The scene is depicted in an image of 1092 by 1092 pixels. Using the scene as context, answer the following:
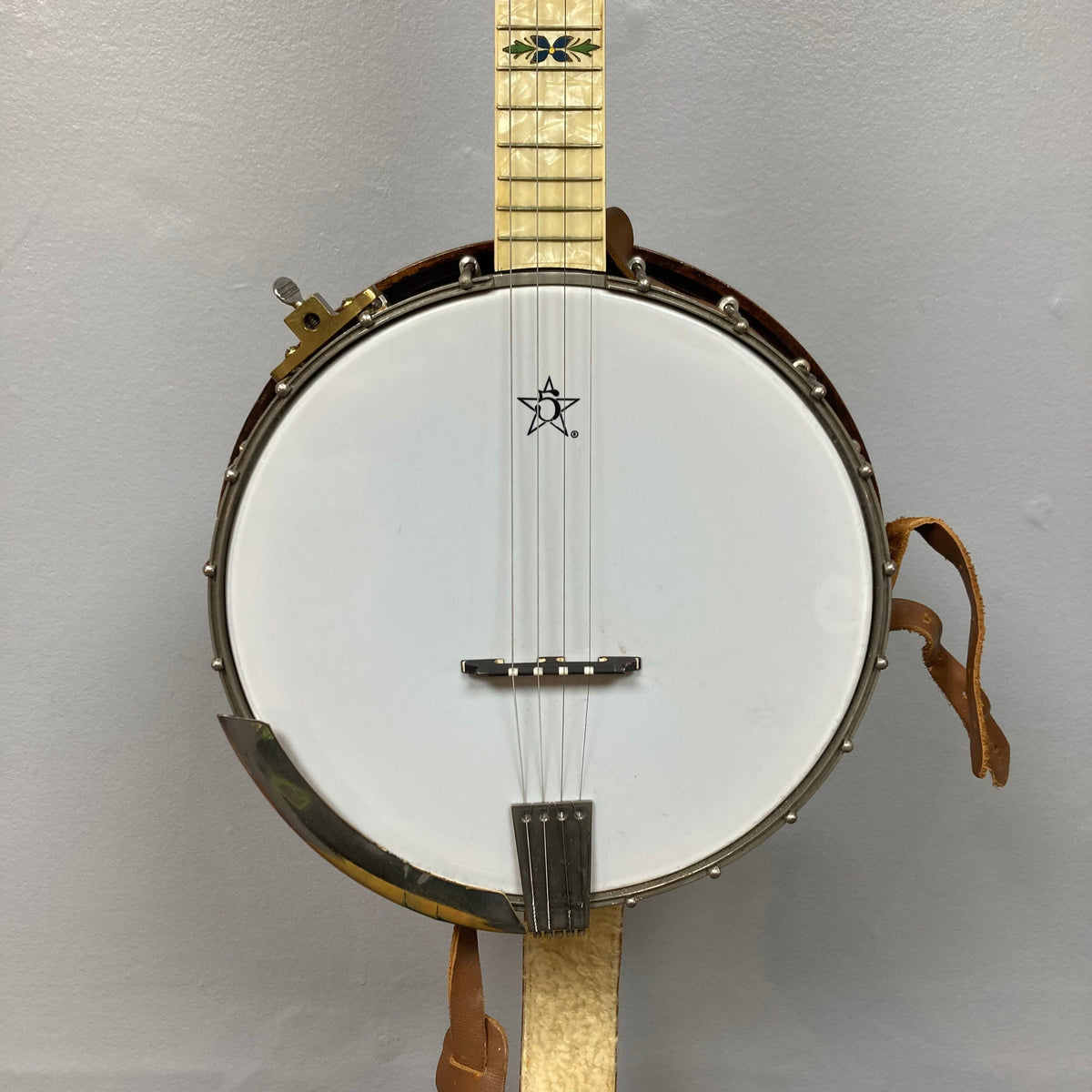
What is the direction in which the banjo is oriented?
toward the camera
